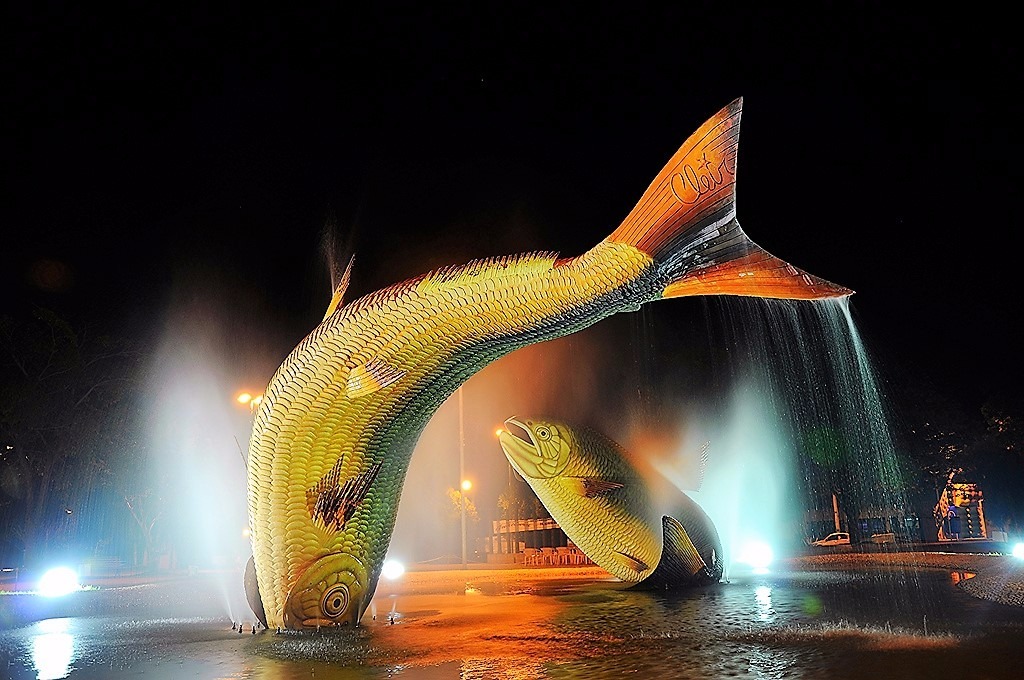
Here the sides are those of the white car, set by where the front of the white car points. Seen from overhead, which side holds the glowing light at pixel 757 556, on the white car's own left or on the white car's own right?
on the white car's own left

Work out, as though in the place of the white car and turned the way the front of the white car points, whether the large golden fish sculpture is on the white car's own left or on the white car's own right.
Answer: on the white car's own left

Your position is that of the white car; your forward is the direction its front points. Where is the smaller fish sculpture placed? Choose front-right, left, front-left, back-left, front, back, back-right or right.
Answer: left

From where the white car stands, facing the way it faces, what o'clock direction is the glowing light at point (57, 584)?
The glowing light is roughly at 10 o'clock from the white car.

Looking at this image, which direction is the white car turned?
to the viewer's left
